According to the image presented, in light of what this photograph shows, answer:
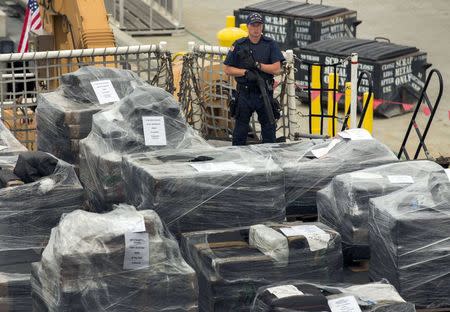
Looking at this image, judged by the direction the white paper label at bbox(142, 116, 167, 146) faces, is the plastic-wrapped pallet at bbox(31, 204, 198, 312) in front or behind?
in front

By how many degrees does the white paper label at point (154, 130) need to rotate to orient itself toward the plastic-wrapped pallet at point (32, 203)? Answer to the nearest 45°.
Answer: approximately 45° to its right

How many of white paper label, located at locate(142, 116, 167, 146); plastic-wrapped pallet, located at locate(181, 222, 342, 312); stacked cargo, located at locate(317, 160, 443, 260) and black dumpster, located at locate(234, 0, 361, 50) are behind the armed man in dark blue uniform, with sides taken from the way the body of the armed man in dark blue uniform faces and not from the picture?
1

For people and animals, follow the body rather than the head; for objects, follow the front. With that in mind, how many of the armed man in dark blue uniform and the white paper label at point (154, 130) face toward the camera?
2

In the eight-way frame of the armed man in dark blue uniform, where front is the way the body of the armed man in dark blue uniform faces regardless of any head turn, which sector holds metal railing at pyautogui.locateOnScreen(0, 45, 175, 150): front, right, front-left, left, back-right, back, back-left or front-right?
right

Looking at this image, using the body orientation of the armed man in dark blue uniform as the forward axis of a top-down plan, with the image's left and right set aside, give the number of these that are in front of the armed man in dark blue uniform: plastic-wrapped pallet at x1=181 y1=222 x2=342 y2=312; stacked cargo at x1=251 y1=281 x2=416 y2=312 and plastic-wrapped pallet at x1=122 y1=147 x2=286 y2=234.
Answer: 3

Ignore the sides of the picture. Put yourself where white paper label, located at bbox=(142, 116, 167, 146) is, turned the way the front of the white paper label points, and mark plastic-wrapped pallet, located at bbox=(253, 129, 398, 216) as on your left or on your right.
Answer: on your left

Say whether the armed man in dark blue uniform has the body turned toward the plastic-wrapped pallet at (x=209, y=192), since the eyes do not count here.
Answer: yes

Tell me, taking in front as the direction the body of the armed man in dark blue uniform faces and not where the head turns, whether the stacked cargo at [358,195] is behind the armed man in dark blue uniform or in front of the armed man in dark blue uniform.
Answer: in front

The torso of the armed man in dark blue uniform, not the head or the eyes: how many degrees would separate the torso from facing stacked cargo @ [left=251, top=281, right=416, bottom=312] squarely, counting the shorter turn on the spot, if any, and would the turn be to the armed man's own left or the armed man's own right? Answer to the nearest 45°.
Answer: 0° — they already face it

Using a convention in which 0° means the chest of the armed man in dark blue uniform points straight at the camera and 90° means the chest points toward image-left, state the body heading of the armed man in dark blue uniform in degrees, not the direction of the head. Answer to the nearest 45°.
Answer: approximately 0°

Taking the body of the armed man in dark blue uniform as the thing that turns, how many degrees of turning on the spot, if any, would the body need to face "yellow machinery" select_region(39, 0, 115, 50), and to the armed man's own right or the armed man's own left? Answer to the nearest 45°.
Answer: approximately 135° to the armed man's own right

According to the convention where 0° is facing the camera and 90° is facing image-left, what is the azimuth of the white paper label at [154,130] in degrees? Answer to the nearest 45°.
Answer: approximately 0°
